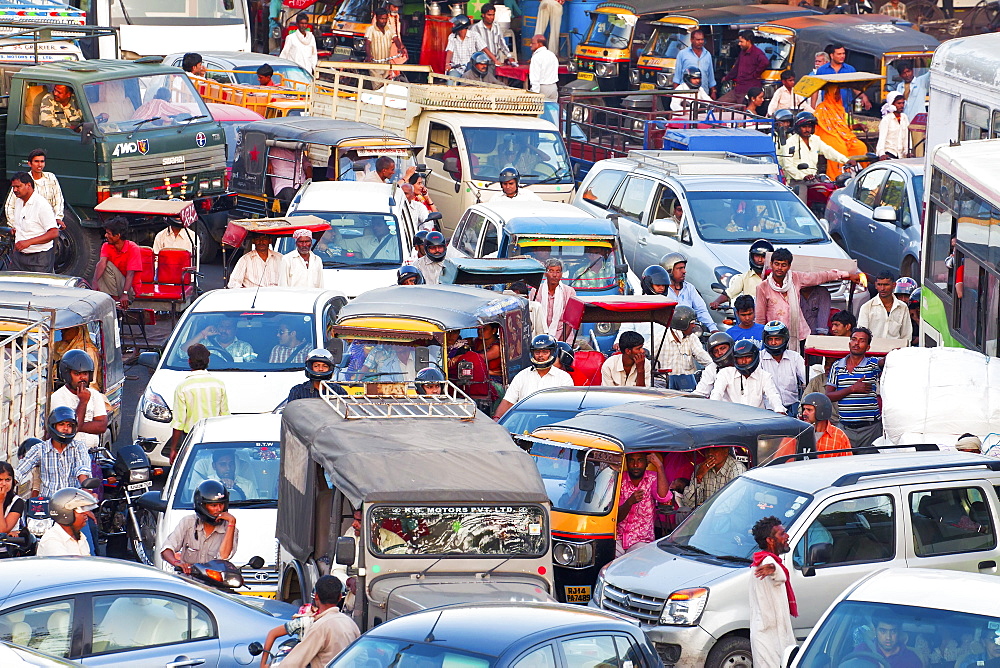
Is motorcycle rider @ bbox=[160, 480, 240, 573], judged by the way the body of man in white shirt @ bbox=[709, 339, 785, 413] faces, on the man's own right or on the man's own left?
on the man's own right

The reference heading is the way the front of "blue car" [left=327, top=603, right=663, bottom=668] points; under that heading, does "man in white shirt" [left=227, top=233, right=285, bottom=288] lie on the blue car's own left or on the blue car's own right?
on the blue car's own right

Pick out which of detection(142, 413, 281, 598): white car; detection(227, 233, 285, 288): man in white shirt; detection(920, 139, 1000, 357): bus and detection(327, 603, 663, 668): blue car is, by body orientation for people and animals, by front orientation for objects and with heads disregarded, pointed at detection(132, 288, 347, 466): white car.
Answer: the man in white shirt

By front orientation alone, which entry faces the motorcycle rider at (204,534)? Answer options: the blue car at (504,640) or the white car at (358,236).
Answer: the white car

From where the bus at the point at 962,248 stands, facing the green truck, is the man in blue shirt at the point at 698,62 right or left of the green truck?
right

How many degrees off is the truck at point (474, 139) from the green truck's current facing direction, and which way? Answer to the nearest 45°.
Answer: approximately 45° to its left

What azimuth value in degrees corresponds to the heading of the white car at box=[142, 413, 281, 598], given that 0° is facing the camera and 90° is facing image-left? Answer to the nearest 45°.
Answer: approximately 0°
